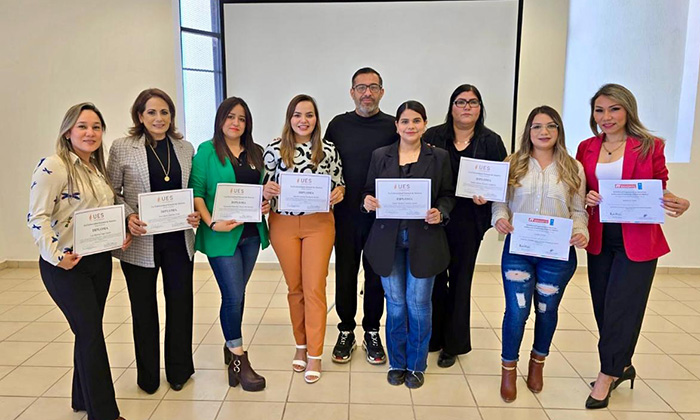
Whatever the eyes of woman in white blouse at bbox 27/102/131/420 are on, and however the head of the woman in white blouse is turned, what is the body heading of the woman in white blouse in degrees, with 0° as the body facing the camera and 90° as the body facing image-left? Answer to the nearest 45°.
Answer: approximately 315°

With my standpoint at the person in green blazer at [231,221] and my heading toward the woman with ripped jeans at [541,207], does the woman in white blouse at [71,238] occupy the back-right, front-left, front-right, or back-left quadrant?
back-right

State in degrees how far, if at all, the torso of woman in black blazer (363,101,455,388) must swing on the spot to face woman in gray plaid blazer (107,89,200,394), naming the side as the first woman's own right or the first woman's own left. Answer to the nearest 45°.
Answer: approximately 90° to the first woman's own right

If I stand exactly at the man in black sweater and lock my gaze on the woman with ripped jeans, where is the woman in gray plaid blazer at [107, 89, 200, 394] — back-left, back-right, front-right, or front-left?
back-right

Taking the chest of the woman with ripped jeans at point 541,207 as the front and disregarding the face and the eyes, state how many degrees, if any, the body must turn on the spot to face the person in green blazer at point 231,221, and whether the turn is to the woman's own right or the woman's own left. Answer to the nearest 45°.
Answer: approximately 90° to the woman's own right

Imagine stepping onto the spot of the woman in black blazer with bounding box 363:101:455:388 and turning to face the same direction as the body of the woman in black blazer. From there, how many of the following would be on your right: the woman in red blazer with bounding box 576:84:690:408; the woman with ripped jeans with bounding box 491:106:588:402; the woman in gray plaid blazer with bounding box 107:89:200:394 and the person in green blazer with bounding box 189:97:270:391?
2

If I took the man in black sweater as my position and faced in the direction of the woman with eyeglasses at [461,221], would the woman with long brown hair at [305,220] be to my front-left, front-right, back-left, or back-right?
back-right
